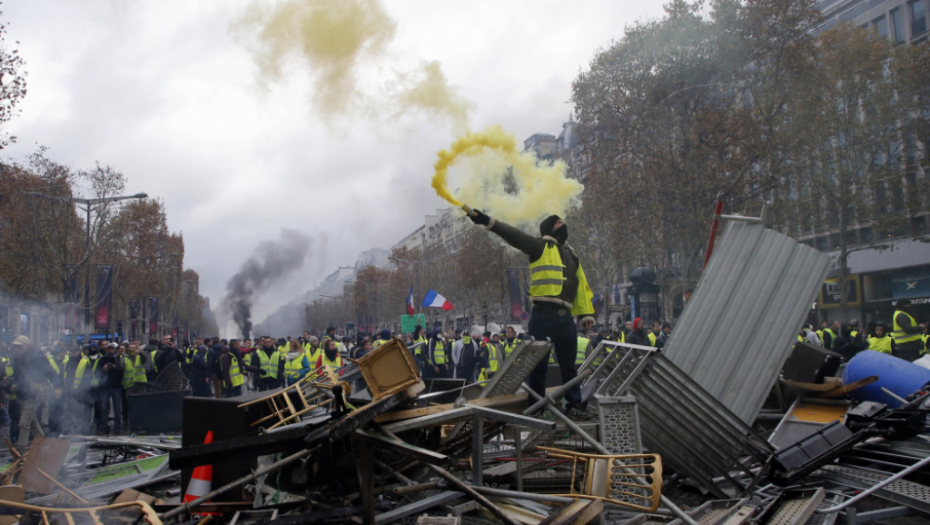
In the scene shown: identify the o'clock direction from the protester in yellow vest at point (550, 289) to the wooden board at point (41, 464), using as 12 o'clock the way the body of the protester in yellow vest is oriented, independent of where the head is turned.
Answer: The wooden board is roughly at 4 o'clock from the protester in yellow vest.

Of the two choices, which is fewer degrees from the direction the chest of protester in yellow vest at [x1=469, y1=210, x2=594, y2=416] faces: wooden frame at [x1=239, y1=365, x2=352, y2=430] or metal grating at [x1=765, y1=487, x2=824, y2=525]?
the metal grating

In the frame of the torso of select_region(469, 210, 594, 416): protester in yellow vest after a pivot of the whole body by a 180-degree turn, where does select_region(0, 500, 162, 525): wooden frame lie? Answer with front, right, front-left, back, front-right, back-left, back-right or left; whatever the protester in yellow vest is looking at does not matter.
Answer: left

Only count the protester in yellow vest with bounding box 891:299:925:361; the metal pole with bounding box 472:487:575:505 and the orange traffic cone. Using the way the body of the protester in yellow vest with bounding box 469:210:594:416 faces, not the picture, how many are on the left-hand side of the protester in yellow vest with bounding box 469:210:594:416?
1

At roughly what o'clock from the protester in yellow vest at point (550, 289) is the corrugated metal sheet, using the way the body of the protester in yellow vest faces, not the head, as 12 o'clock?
The corrugated metal sheet is roughly at 10 o'clock from the protester in yellow vest.

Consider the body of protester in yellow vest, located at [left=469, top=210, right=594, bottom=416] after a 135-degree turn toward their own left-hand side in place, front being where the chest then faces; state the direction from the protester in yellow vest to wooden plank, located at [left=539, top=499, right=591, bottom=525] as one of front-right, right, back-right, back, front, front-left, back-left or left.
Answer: back

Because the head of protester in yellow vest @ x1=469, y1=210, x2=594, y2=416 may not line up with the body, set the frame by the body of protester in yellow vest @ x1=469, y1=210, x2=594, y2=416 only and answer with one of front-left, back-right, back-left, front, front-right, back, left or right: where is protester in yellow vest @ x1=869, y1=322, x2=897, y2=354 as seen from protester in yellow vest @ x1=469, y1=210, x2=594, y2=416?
left

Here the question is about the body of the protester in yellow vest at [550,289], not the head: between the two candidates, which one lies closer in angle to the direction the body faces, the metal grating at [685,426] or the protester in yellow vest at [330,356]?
the metal grating

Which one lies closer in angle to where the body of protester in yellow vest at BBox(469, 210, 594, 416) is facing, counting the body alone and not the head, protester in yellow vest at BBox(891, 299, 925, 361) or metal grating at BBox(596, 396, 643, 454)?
the metal grating

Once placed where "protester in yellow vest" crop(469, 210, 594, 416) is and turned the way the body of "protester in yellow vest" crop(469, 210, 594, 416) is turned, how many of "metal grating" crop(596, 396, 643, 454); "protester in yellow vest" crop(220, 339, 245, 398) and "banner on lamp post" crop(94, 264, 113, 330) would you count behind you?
2

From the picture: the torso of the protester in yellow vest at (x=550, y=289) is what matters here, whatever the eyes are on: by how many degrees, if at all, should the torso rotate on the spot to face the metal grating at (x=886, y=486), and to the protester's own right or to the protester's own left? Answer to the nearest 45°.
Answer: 0° — they already face it

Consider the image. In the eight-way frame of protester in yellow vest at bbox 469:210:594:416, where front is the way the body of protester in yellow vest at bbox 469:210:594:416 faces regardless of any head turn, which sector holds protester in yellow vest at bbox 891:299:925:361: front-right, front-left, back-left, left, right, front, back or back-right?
left

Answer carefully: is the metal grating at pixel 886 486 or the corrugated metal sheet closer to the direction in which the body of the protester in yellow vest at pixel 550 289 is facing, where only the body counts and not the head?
the metal grating

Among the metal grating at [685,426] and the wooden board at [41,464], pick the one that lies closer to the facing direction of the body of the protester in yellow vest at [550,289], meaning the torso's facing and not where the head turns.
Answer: the metal grating

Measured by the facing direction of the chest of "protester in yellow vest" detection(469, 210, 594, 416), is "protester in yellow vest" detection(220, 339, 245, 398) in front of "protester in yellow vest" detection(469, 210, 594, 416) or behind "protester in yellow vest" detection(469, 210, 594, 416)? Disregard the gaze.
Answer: behind
